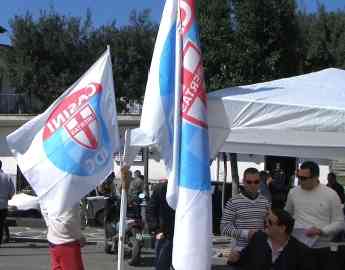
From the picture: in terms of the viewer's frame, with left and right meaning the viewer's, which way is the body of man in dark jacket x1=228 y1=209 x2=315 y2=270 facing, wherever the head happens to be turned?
facing the viewer and to the left of the viewer

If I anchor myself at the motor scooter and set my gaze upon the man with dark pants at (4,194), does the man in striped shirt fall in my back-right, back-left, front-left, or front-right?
back-left

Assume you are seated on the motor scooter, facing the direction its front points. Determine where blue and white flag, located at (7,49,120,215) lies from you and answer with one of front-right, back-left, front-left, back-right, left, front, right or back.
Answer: front-right

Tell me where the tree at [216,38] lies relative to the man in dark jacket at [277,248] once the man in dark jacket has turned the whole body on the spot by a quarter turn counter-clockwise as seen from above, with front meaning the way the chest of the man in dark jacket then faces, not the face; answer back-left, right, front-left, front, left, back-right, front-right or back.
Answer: back-left

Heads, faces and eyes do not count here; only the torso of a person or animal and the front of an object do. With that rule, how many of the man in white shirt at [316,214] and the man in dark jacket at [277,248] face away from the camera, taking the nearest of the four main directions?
0
